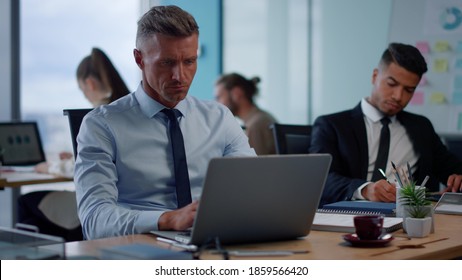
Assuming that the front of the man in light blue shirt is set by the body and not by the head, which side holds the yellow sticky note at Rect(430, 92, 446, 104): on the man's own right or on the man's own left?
on the man's own left

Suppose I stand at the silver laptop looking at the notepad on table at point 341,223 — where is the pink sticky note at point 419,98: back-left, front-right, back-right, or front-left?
front-left

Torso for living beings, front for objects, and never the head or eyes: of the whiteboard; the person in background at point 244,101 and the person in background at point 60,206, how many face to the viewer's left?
2

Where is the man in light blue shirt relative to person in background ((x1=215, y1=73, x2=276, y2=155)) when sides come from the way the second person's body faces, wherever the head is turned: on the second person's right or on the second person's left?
on the second person's left

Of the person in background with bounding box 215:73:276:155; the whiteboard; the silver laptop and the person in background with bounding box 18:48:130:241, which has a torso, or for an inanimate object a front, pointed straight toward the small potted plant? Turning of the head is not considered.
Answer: the whiteboard

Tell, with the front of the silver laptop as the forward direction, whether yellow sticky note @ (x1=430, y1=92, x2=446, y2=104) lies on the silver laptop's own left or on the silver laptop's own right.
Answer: on the silver laptop's own right

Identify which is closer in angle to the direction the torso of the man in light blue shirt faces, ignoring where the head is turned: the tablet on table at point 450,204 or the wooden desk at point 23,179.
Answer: the tablet on table

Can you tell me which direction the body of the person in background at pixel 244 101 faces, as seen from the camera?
to the viewer's left

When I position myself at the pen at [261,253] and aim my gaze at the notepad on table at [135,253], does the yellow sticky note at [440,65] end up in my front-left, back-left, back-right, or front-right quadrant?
back-right

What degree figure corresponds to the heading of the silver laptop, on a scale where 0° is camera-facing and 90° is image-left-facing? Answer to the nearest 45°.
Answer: approximately 135°

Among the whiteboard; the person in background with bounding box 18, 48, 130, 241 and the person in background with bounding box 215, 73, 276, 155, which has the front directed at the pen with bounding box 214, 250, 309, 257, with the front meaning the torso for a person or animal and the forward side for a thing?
the whiteboard

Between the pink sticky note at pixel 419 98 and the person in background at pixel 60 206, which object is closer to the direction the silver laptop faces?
the person in background

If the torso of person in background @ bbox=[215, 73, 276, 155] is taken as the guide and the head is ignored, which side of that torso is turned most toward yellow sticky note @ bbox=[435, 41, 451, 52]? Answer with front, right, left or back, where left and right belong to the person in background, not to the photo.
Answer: back

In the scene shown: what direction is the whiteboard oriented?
toward the camera

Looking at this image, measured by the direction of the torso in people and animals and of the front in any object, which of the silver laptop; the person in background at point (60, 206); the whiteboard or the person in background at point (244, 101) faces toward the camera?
the whiteboard
